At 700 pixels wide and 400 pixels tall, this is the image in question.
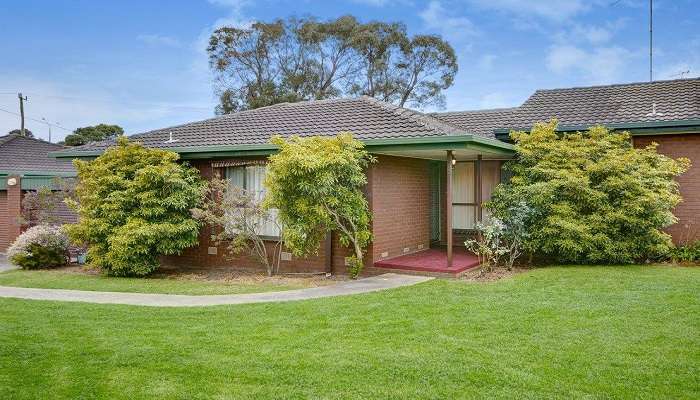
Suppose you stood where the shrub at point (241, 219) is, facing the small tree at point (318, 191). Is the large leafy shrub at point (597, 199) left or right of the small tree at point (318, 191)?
left

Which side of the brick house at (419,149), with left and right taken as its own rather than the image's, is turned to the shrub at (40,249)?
right

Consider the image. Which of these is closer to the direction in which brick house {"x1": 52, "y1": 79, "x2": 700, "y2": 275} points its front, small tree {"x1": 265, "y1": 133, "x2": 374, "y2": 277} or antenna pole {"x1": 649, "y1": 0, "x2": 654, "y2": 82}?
the small tree

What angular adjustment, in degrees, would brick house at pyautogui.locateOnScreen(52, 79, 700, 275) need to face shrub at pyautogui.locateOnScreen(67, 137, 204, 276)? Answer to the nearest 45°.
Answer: approximately 90° to its right

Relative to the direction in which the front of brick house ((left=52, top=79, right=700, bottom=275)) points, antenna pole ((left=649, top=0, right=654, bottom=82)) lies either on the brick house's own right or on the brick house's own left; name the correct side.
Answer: on the brick house's own left

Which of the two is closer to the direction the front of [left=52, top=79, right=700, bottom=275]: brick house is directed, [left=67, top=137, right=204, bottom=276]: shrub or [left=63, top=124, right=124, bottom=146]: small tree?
the shrub

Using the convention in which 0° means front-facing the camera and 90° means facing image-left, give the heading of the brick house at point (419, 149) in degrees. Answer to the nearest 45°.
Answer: approximately 0°

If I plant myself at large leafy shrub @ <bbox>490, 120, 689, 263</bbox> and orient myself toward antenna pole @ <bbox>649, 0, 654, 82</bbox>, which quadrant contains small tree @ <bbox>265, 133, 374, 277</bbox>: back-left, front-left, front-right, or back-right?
back-left

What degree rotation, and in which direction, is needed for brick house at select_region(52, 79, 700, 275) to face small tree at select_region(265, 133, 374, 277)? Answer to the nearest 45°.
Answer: approximately 45° to its right

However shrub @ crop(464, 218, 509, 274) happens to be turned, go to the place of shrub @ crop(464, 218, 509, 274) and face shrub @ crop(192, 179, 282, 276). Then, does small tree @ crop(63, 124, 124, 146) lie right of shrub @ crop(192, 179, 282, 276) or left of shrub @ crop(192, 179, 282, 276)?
right

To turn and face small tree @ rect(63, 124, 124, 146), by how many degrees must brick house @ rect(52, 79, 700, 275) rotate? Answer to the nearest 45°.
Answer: approximately 135° to its right
